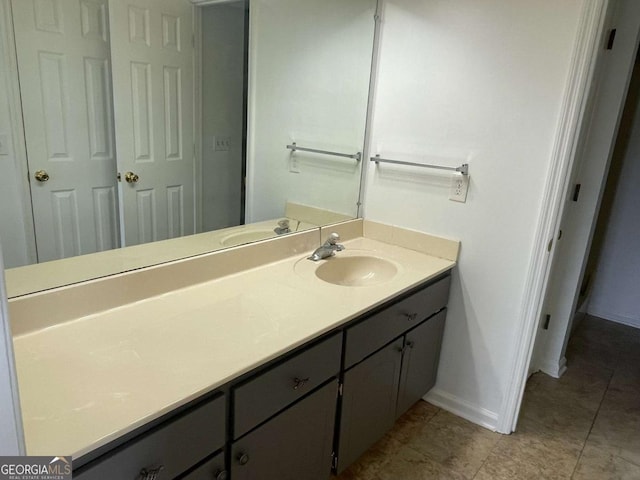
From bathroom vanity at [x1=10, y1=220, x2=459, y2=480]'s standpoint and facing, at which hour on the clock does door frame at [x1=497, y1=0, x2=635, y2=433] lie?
The door frame is roughly at 10 o'clock from the bathroom vanity.

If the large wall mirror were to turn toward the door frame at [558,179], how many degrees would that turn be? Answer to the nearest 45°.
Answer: approximately 45° to its left
